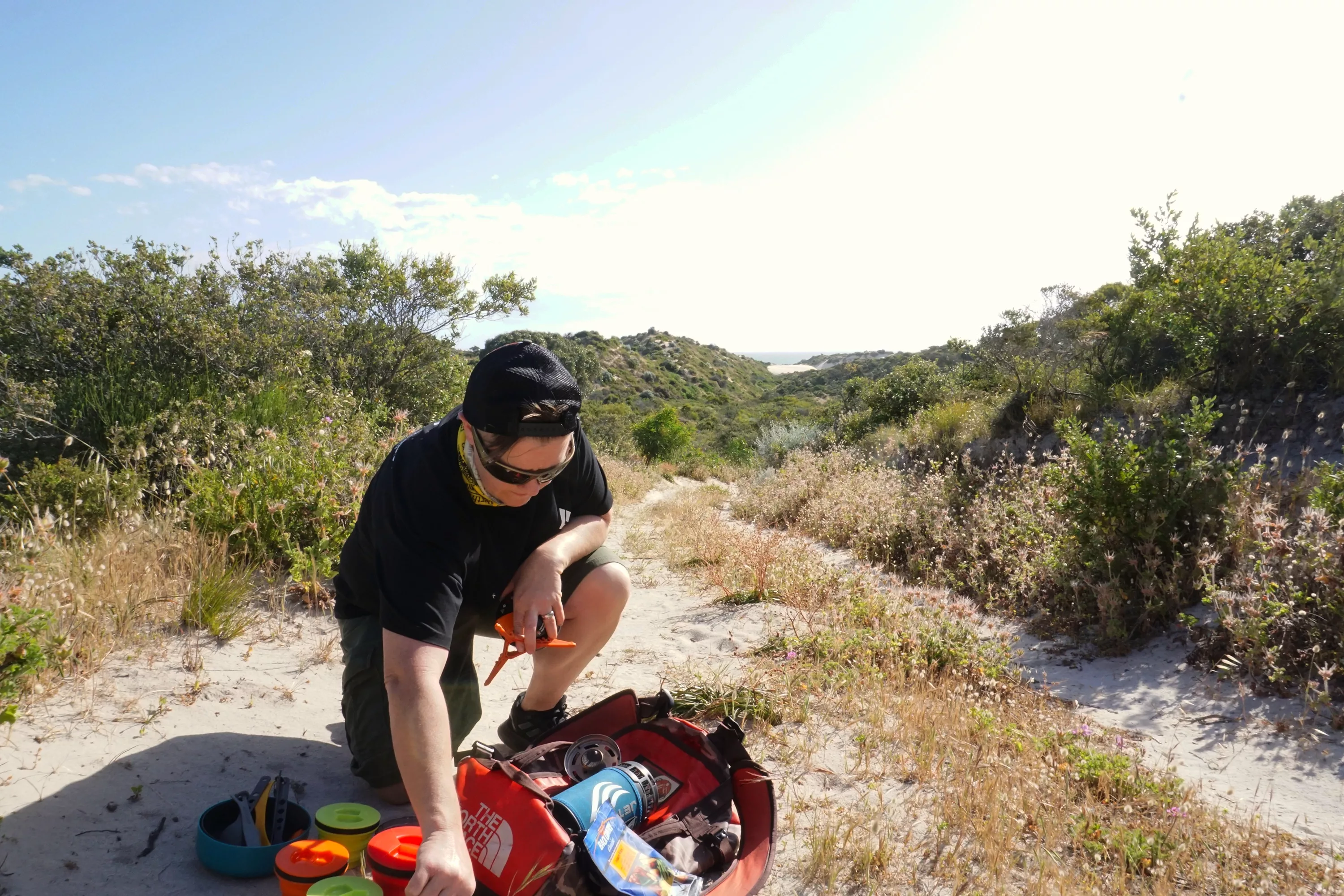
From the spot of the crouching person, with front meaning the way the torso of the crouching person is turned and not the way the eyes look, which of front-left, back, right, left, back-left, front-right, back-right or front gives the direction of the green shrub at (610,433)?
back-left

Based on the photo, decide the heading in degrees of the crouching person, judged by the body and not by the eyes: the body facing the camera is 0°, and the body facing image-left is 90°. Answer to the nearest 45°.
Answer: approximately 315°

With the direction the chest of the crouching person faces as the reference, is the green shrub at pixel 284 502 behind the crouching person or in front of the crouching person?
behind

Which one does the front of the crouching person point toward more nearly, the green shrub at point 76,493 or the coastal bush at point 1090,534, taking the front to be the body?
the coastal bush
